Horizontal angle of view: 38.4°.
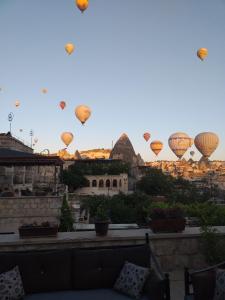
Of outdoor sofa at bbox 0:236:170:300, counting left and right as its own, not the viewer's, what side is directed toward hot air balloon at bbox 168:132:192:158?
back

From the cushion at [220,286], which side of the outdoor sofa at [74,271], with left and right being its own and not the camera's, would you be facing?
left

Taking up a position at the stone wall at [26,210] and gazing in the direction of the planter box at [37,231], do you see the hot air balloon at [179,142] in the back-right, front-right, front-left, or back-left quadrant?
back-left

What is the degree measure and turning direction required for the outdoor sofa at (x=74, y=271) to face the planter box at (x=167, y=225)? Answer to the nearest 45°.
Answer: approximately 135° to its left

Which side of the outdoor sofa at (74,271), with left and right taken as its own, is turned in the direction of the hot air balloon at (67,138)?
back

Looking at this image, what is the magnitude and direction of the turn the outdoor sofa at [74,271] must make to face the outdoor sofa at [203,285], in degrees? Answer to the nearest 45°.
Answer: approximately 45° to its left

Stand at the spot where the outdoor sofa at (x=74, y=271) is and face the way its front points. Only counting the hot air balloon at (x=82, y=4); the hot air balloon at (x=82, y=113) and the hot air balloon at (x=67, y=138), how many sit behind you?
3

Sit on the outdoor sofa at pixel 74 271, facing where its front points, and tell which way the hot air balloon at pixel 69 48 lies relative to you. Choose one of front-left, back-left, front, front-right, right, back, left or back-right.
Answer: back

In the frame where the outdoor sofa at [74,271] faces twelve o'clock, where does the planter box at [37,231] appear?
The planter box is roughly at 5 o'clock from the outdoor sofa.

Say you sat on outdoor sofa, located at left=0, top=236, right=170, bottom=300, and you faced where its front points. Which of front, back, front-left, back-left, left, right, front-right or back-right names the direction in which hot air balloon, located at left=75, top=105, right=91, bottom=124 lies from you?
back

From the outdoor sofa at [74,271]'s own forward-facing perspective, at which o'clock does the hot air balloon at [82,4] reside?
The hot air balloon is roughly at 6 o'clock from the outdoor sofa.
